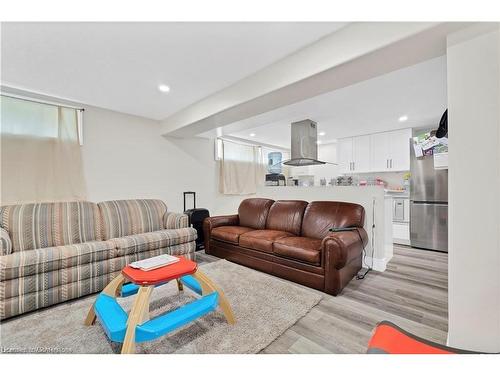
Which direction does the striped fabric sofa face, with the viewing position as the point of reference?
facing the viewer and to the right of the viewer

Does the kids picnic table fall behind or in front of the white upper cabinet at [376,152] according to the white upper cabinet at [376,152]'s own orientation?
in front

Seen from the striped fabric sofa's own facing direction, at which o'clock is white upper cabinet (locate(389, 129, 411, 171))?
The white upper cabinet is roughly at 11 o'clock from the striped fabric sofa.

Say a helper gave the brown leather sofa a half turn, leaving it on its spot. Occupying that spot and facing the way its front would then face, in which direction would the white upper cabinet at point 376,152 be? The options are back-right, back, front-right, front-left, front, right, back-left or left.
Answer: front

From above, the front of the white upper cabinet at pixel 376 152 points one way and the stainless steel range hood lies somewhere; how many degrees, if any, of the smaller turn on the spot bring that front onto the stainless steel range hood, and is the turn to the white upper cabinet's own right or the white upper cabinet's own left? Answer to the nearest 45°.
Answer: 0° — it already faces it

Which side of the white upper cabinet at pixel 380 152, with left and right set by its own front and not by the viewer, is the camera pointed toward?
front

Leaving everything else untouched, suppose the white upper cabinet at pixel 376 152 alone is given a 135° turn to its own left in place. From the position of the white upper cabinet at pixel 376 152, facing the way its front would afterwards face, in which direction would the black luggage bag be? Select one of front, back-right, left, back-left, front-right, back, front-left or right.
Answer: back-right

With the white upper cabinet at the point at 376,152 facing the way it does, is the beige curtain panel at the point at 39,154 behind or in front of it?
in front

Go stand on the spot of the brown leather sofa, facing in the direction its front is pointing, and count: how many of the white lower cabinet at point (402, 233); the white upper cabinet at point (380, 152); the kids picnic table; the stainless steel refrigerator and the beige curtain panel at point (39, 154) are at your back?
3

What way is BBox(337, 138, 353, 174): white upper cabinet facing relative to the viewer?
toward the camera
